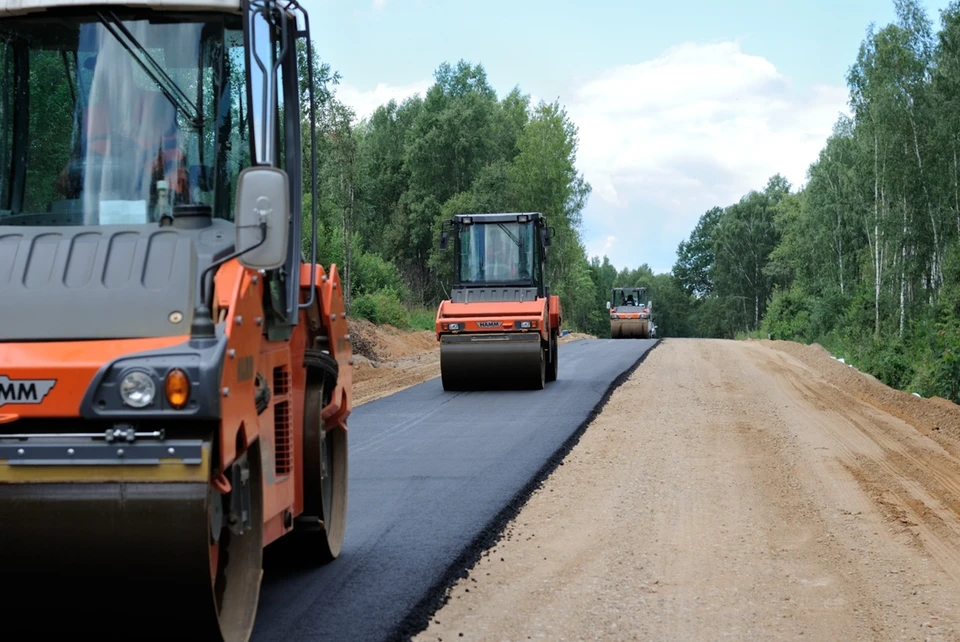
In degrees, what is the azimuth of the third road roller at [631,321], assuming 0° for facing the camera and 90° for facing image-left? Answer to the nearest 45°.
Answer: approximately 0°

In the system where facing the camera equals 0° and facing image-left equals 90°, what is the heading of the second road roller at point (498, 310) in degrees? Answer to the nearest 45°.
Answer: approximately 0°

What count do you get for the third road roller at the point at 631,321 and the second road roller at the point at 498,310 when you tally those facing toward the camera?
2

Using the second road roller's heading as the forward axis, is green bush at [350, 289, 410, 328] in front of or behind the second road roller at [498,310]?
behind

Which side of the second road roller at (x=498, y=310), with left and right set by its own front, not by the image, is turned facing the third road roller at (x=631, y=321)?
back

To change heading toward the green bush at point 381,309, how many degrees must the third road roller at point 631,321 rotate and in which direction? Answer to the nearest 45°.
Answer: approximately 45° to its right

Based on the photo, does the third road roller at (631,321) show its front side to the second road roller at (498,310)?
yes

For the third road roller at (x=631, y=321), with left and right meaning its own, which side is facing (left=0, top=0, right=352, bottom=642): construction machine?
front

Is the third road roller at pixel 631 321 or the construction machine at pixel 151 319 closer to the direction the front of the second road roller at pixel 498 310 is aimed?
the construction machine

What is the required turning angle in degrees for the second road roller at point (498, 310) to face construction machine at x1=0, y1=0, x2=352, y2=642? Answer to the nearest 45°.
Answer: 0° — it already faces it
